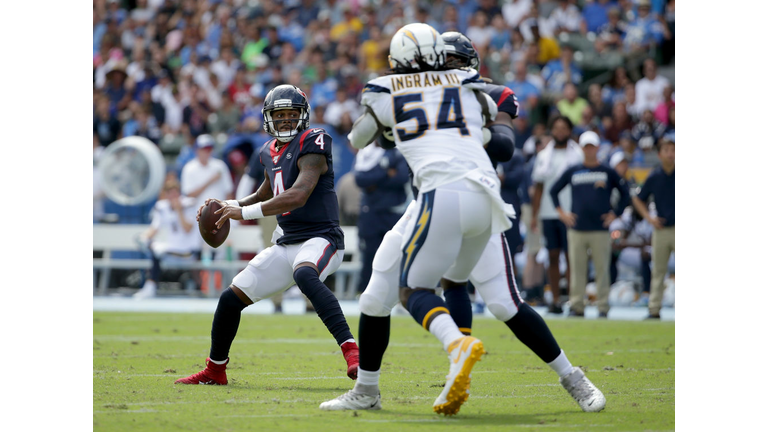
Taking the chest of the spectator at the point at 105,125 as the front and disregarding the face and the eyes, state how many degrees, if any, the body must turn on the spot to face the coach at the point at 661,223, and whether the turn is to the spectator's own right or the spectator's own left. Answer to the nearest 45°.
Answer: approximately 45° to the spectator's own left

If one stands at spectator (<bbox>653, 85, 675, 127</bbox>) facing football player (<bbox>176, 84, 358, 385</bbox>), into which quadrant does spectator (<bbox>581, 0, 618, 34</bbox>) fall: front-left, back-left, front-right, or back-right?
back-right

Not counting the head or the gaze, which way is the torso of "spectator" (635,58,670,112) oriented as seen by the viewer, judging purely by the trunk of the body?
toward the camera

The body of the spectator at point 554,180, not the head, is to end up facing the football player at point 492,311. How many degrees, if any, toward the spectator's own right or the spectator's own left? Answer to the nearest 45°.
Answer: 0° — they already face them

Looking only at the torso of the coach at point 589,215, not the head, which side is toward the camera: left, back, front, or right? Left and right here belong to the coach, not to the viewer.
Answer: front

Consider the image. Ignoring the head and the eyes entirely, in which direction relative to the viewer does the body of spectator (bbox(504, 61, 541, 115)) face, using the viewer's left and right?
facing the viewer

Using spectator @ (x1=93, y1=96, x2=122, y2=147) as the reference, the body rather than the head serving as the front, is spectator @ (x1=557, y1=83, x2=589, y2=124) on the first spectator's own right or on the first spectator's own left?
on the first spectator's own left

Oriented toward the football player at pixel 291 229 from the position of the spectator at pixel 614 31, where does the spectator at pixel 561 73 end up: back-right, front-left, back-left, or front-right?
front-right

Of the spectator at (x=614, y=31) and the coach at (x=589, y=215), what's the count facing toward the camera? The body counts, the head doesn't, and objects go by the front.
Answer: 2
